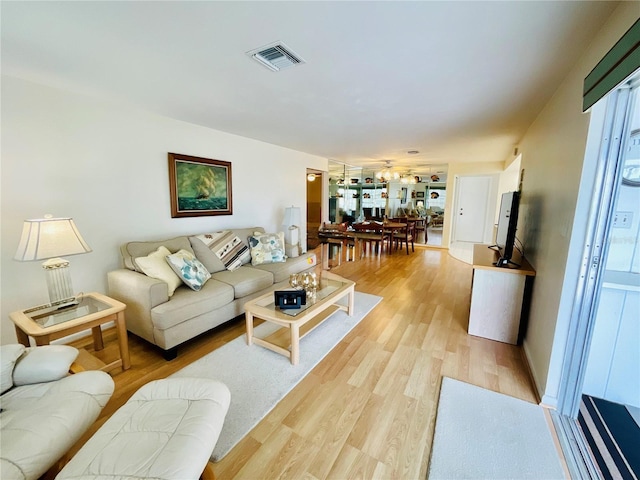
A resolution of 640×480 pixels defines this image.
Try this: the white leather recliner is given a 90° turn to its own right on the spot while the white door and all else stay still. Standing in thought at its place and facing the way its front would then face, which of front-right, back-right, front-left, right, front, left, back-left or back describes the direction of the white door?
back-left

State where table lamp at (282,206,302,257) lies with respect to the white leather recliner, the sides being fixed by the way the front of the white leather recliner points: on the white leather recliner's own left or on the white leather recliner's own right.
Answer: on the white leather recliner's own left

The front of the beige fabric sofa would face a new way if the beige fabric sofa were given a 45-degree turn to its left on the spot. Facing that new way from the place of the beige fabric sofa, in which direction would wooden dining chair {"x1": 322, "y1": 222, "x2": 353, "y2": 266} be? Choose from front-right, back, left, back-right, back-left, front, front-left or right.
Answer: front-left

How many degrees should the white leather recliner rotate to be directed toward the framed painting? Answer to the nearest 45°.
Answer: approximately 90° to its left

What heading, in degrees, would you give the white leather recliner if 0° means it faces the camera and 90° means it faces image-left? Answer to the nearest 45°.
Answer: approximately 315°

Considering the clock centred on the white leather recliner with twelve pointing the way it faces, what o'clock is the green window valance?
The green window valance is roughly at 12 o'clock from the white leather recliner.

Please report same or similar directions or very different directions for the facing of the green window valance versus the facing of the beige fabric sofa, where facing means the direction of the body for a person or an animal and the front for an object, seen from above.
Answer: very different directions

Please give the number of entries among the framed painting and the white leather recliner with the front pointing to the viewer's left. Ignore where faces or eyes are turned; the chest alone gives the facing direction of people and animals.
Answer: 0

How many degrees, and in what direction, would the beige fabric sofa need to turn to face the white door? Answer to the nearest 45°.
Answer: approximately 45° to its left

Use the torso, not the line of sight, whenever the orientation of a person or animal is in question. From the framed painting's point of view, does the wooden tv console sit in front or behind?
in front

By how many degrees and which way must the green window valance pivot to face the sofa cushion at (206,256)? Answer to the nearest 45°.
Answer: approximately 45° to its right

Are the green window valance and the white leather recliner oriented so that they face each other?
yes

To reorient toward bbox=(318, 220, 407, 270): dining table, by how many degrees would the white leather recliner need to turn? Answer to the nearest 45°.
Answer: approximately 45° to its left

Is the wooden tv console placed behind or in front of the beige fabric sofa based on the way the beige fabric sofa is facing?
in front

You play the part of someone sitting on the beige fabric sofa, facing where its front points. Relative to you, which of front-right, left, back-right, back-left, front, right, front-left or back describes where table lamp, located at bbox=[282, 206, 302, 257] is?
left
